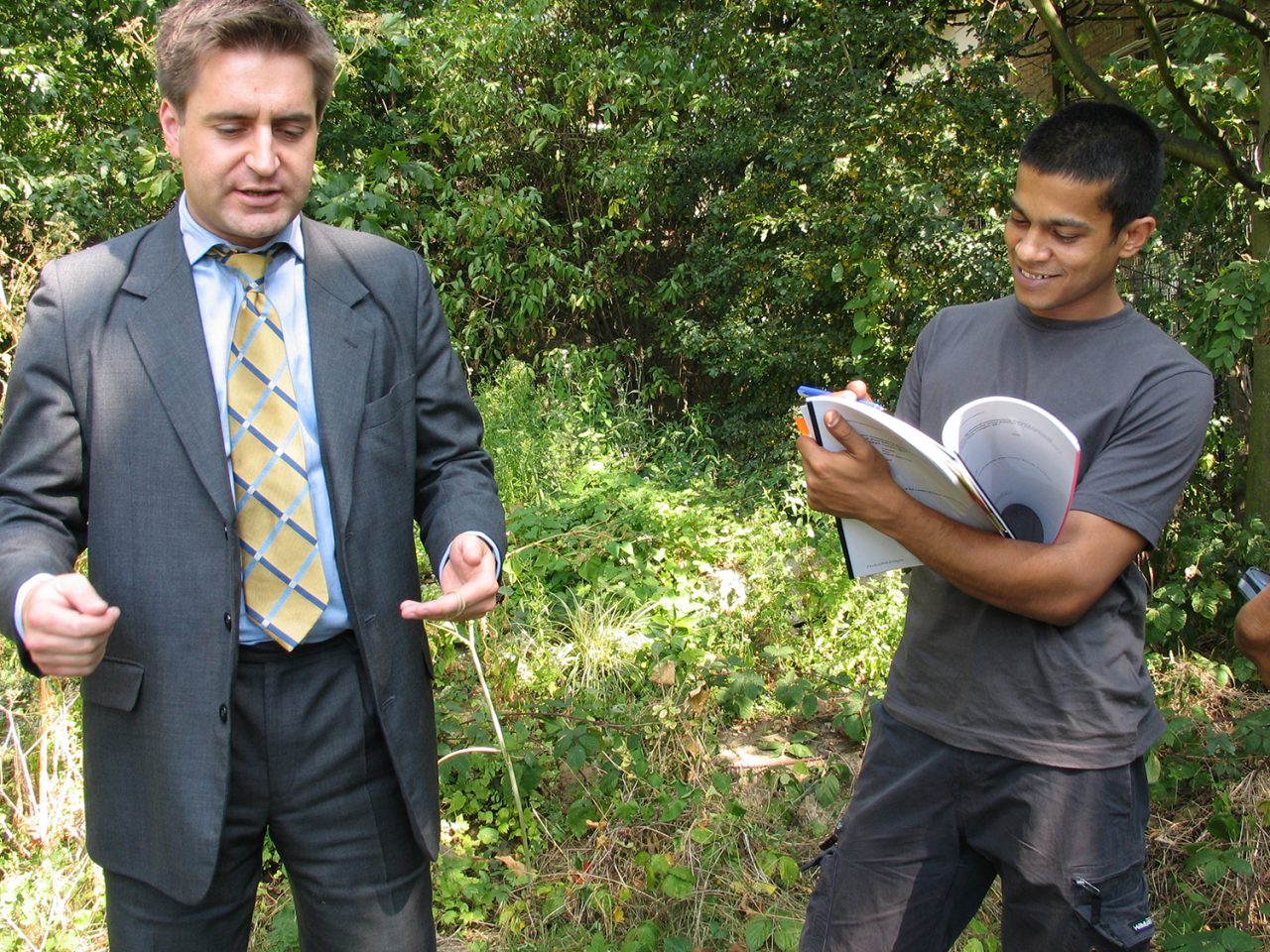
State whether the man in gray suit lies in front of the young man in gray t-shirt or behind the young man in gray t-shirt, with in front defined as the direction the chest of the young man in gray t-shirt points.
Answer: in front

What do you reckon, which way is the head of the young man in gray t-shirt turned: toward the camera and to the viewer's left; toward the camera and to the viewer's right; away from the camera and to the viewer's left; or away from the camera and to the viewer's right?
toward the camera and to the viewer's left

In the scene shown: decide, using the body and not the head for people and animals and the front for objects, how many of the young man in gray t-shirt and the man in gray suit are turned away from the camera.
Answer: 0

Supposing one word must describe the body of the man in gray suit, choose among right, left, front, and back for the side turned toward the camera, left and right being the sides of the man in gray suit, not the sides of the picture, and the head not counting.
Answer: front

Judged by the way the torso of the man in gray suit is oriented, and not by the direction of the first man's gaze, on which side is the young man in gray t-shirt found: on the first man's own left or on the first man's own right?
on the first man's own left

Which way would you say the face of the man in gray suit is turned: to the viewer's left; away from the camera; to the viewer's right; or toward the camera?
toward the camera

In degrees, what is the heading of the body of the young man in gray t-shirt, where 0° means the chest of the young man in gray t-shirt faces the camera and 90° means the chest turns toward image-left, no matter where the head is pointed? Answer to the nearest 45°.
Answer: approximately 45°
